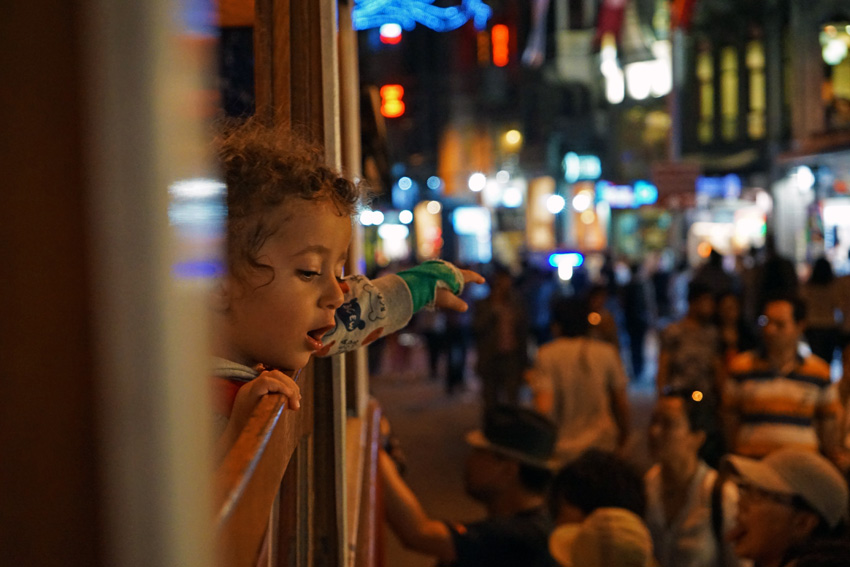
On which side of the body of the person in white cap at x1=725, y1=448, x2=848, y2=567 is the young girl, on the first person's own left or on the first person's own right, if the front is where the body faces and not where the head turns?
on the first person's own left

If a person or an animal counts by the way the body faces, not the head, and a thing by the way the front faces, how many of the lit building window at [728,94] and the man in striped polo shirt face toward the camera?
2

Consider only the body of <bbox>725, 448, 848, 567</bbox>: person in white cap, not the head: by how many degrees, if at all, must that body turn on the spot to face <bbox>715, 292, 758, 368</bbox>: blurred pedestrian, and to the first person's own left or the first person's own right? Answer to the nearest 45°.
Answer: approximately 90° to the first person's own right

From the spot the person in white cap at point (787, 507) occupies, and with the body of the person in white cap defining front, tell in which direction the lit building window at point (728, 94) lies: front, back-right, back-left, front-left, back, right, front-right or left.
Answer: right

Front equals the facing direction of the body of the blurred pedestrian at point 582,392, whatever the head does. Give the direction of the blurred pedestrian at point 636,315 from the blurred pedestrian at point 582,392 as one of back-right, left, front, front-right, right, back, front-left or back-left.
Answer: front

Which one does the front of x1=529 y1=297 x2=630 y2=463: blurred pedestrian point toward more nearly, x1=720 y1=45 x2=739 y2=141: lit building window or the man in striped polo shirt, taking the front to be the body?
the lit building window

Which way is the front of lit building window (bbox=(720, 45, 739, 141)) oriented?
toward the camera

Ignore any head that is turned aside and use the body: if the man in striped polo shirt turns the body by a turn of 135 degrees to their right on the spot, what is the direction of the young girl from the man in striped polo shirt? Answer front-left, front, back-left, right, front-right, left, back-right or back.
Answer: back-left

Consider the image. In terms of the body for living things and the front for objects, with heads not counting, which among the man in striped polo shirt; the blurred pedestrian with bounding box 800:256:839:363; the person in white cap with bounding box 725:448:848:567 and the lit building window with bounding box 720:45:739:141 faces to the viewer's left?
the person in white cap

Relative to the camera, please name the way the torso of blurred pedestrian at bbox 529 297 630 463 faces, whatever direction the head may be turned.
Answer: away from the camera

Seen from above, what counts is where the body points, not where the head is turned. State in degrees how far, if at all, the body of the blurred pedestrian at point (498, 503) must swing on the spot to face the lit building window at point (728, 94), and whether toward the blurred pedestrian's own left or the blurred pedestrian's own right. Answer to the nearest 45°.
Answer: approximately 90° to the blurred pedestrian's own right

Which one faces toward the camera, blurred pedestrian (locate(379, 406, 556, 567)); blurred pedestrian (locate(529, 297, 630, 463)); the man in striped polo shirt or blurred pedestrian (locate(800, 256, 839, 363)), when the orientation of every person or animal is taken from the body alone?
the man in striped polo shirt

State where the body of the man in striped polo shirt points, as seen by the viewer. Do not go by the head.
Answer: toward the camera

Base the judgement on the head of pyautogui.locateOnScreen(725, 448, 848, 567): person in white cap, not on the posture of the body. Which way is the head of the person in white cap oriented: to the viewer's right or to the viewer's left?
to the viewer's left

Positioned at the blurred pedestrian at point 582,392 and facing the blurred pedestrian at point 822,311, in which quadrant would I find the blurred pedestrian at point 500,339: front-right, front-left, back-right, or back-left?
front-left
